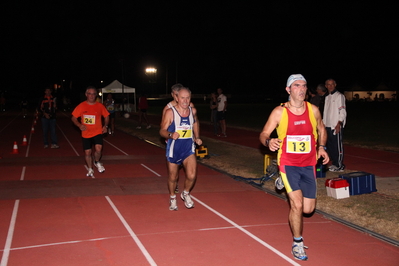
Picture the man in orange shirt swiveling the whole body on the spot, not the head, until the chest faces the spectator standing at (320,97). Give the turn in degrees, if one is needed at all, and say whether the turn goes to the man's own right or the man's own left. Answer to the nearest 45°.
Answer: approximately 90° to the man's own left

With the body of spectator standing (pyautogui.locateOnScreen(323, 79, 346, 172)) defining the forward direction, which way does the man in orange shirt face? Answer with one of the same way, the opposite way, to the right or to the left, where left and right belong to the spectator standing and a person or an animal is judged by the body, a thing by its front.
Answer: to the left

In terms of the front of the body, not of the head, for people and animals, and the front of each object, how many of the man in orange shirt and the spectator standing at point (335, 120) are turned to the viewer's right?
0

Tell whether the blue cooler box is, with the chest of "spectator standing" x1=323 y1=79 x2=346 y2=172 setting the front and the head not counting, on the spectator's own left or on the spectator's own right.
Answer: on the spectator's own left

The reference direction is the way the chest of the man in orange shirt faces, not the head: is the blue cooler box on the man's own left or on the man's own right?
on the man's own left

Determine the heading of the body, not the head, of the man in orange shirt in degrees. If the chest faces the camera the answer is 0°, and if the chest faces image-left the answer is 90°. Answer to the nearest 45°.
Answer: approximately 0°

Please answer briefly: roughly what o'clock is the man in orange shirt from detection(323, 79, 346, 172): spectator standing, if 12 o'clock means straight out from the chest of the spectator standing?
The man in orange shirt is roughly at 1 o'clock from the spectator standing.

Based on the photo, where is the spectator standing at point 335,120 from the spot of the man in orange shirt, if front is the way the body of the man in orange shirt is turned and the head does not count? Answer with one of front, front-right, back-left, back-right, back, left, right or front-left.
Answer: left
